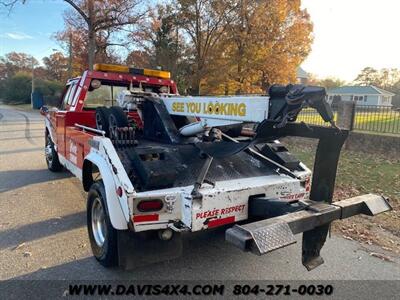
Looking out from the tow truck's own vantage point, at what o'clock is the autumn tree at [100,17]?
The autumn tree is roughly at 1 o'clock from the tow truck.

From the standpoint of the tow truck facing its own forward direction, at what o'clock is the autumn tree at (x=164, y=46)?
The autumn tree is roughly at 1 o'clock from the tow truck.

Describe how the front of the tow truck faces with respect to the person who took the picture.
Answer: facing away from the viewer and to the left of the viewer

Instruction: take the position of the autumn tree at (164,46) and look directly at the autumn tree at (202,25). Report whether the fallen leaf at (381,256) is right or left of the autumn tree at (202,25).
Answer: right

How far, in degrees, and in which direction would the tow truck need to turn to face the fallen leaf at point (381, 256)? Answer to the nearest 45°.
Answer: approximately 135° to its right

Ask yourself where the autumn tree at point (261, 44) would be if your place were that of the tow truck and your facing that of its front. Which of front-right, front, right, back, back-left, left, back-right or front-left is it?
front-right

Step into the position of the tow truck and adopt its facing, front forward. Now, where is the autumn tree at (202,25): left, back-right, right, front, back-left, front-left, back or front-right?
front-right
